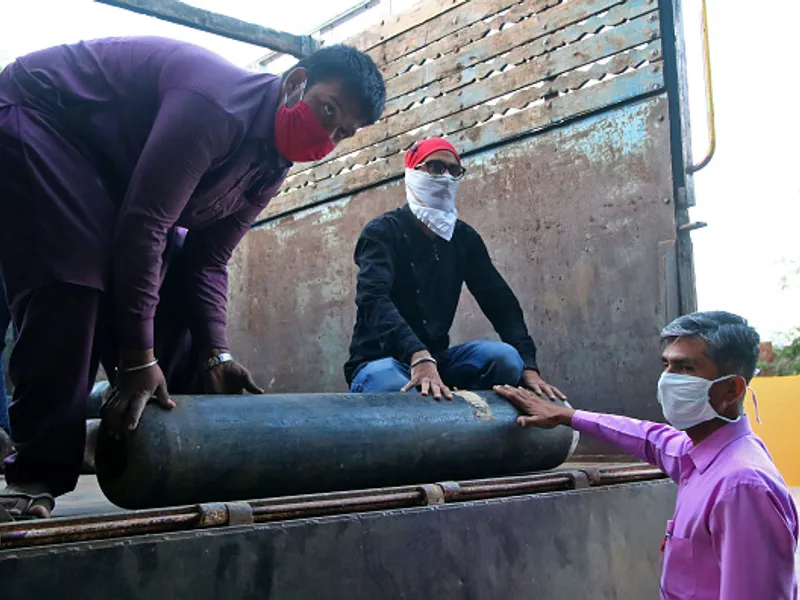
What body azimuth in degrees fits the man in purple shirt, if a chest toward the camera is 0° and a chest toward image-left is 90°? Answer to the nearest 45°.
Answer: approximately 315°

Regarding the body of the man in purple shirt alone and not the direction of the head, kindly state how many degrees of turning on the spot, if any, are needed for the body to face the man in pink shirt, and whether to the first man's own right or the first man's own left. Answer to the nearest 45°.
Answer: approximately 45° to the first man's own left

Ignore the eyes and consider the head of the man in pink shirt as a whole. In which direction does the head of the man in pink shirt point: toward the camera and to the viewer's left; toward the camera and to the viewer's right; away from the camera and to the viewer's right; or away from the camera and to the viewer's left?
toward the camera and to the viewer's left

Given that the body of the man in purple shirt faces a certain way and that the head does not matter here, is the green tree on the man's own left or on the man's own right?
on the man's own left

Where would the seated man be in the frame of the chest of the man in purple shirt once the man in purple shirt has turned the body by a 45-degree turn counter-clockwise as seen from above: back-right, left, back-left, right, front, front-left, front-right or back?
front-left

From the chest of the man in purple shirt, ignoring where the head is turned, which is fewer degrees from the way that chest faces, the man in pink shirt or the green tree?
the man in pink shirt
